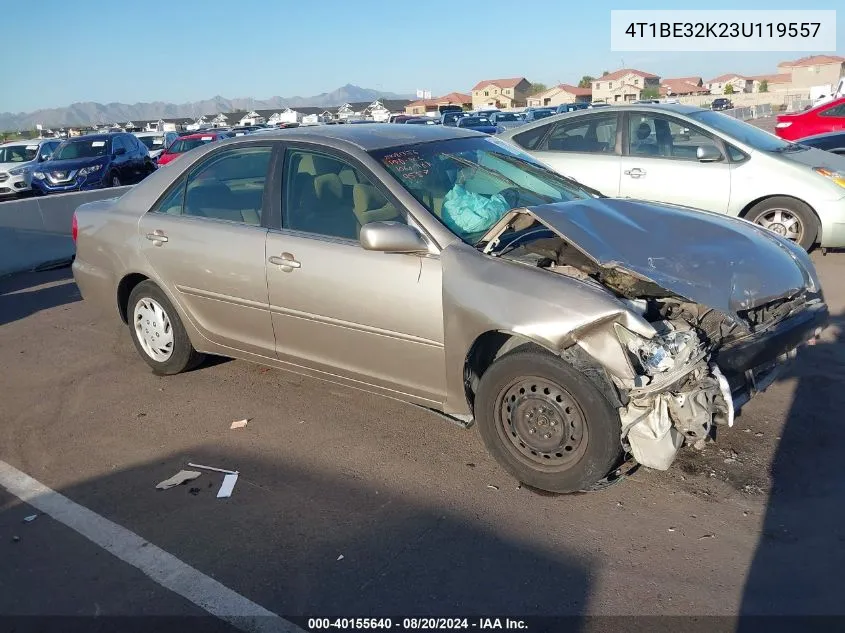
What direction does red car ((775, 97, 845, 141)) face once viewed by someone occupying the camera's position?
facing to the right of the viewer

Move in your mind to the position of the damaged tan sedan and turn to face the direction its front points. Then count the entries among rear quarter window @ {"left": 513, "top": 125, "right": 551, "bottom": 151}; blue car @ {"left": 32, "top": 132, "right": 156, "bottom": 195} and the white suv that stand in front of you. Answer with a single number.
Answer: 0

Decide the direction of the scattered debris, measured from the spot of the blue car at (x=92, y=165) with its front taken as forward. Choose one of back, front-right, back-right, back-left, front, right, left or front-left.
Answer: front-left

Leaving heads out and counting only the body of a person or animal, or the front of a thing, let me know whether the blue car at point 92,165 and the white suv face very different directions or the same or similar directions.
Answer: same or similar directions

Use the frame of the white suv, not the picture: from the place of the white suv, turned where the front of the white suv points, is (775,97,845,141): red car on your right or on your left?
on your left

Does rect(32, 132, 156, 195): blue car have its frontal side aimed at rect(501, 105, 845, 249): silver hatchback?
no

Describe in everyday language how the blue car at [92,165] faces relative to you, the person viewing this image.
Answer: facing the viewer and to the left of the viewer

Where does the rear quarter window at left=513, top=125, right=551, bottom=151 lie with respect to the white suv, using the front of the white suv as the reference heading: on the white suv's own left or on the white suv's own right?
on the white suv's own left

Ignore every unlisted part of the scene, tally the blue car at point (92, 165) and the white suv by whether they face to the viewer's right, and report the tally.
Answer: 0

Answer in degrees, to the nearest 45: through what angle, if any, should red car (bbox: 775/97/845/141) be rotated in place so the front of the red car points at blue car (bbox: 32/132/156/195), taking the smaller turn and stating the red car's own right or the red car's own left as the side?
approximately 180°

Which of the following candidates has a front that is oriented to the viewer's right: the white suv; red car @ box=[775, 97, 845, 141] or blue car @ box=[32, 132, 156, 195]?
the red car

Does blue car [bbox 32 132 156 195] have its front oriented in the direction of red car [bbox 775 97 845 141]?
no

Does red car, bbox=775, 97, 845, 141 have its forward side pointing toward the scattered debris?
no

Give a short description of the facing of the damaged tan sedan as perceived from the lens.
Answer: facing the viewer and to the right of the viewer

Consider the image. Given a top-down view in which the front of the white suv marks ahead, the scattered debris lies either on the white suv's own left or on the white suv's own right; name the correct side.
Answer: on the white suv's own left
